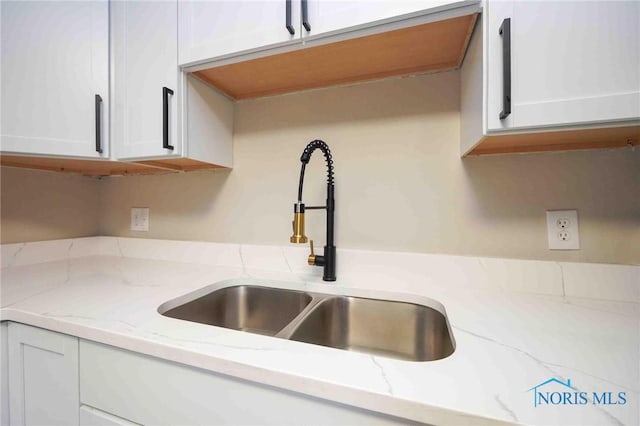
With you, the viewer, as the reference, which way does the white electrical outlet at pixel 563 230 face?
facing the viewer

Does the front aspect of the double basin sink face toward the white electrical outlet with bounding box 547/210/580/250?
no

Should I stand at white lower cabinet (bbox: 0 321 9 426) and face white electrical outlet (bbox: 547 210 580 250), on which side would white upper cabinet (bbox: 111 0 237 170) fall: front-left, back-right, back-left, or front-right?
front-left

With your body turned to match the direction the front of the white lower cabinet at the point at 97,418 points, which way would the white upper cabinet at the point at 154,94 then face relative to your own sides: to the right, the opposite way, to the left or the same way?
the same way

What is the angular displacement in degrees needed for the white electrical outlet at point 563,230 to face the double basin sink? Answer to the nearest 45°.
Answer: approximately 45° to its right

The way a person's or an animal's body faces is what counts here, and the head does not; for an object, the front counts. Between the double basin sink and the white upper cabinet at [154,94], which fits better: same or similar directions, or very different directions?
same or similar directions

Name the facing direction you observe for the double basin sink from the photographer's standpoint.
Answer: facing the viewer and to the left of the viewer

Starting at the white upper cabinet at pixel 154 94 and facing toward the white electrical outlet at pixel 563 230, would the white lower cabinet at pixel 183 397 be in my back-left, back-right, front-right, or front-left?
front-right

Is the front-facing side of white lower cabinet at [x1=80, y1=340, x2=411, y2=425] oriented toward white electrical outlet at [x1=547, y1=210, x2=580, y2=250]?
no
